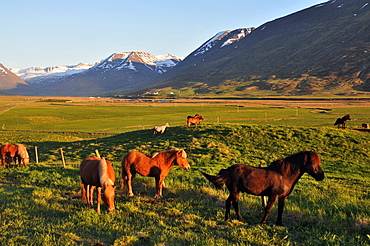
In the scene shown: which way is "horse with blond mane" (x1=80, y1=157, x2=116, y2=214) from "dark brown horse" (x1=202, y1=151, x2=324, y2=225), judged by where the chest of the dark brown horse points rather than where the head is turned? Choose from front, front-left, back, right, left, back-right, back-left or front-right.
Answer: back

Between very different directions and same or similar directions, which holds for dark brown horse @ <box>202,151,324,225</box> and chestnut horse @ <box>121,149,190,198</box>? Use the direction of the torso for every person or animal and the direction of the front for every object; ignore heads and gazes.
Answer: same or similar directions

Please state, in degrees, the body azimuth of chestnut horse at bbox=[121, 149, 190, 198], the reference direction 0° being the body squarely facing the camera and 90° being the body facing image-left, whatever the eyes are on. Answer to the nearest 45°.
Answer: approximately 270°

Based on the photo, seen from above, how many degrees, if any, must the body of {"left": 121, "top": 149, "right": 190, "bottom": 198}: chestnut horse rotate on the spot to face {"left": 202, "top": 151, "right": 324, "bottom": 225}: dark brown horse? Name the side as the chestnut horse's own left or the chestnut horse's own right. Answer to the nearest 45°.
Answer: approximately 45° to the chestnut horse's own right

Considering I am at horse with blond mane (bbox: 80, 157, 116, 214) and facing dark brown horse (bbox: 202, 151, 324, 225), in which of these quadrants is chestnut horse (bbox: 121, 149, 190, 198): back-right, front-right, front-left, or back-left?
front-left

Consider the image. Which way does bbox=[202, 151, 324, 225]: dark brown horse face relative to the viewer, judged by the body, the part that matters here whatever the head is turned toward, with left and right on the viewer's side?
facing to the right of the viewer

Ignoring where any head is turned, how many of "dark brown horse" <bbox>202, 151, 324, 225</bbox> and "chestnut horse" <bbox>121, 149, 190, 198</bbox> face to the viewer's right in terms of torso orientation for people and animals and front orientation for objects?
2
